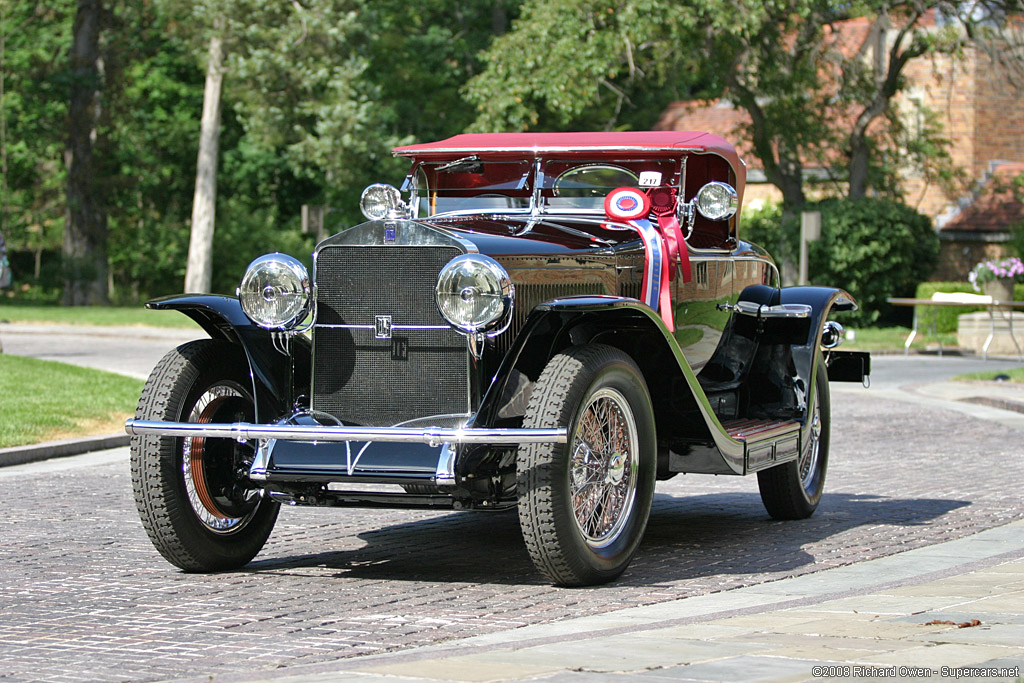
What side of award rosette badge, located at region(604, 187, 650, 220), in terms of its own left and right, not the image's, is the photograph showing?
front

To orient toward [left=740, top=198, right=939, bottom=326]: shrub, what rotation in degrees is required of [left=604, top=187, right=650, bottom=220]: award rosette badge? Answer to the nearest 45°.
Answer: approximately 180°

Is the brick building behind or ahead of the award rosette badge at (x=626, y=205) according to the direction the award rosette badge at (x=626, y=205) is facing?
behind

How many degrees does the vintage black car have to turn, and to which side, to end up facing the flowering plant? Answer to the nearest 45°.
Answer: approximately 180°

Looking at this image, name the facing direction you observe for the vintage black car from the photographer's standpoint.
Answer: facing the viewer and to the left of the viewer

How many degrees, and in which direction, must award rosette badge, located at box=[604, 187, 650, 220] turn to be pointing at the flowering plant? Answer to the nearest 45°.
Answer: approximately 180°
